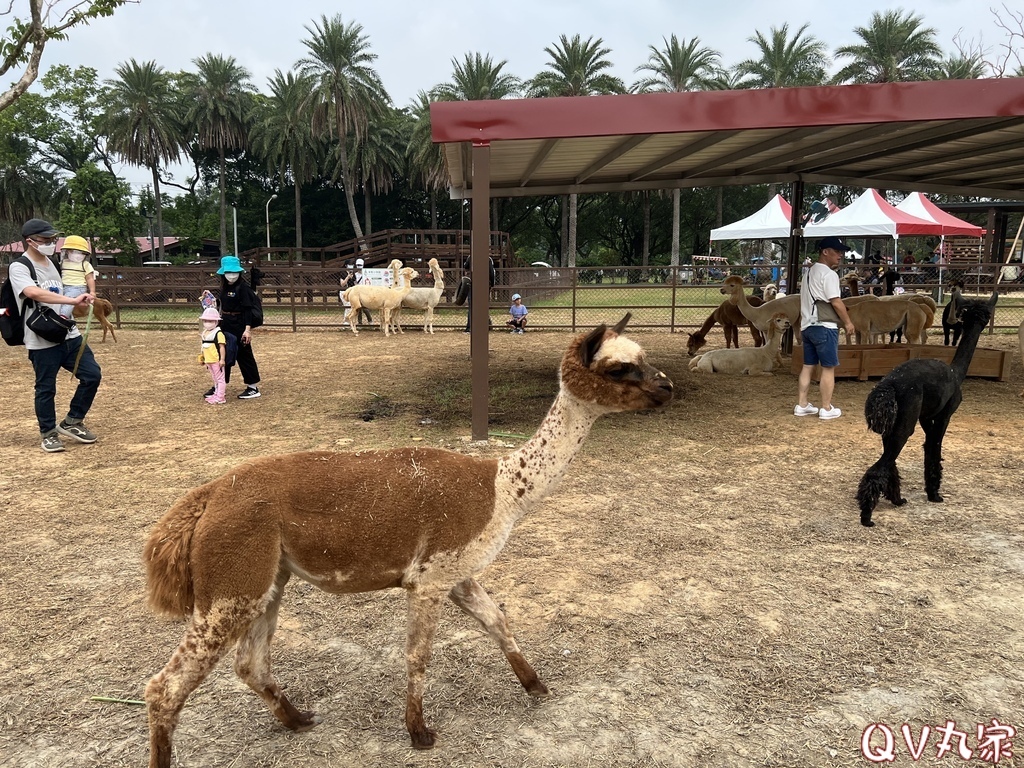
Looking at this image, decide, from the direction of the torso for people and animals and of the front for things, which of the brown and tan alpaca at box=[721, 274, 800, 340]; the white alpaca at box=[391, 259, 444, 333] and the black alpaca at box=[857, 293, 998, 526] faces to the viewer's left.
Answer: the brown and tan alpaca

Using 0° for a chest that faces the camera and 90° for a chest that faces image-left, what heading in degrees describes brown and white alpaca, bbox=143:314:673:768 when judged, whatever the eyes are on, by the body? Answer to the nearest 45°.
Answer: approximately 270°

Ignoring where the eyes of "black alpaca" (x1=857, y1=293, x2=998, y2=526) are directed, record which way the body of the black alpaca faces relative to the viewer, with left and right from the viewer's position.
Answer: facing away from the viewer and to the right of the viewer

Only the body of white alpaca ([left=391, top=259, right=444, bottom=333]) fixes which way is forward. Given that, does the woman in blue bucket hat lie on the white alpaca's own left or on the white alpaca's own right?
on the white alpaca's own right

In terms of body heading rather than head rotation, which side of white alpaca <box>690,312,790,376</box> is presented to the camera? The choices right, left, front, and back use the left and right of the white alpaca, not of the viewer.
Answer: right

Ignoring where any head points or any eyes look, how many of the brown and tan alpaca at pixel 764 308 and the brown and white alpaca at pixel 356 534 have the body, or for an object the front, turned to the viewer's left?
1

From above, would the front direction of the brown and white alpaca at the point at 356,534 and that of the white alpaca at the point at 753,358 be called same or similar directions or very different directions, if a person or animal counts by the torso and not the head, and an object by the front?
same or similar directions

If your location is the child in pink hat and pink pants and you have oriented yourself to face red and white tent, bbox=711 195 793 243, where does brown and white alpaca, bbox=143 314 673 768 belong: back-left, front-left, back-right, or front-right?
back-right

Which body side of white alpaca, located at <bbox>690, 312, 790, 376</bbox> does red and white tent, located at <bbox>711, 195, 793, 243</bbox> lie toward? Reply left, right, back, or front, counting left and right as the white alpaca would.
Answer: left

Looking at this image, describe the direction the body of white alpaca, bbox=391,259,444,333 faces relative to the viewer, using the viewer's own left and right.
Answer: facing to the right of the viewer

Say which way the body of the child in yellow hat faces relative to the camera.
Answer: toward the camera

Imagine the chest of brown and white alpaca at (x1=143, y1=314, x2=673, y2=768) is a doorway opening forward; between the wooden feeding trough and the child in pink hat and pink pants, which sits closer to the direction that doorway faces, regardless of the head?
the wooden feeding trough

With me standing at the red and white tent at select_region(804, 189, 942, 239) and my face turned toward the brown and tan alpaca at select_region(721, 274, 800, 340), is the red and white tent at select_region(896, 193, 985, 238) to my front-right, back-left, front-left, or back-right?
back-left

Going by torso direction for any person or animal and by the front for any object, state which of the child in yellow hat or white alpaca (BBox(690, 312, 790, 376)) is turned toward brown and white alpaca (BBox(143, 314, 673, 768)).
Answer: the child in yellow hat

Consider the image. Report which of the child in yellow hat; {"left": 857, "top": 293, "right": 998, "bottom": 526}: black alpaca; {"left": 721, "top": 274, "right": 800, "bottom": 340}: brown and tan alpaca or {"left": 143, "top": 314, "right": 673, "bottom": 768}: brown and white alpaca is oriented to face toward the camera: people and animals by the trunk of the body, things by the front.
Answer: the child in yellow hat
